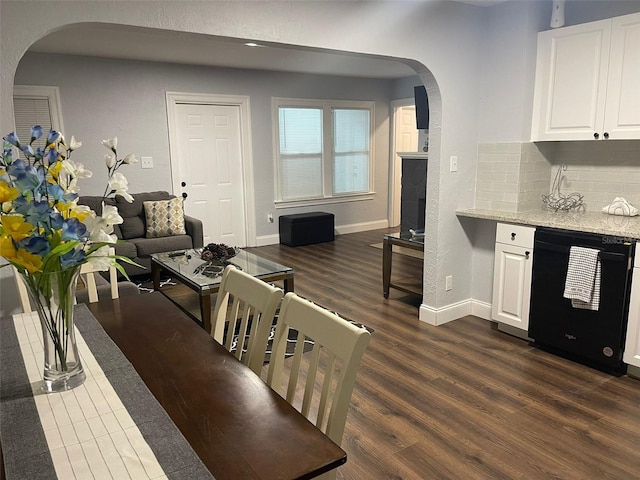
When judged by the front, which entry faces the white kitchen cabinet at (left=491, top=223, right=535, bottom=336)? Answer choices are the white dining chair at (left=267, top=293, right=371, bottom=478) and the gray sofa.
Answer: the gray sofa

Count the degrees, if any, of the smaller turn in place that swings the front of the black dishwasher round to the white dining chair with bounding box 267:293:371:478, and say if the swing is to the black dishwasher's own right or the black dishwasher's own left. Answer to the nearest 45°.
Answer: approximately 45° to the black dishwasher's own left

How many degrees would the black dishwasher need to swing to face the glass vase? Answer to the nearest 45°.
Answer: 0° — it already faces it

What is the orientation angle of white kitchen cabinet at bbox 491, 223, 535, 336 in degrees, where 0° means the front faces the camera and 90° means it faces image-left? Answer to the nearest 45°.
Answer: approximately 45°

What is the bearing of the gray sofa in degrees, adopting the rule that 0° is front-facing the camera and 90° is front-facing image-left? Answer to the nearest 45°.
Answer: approximately 315°

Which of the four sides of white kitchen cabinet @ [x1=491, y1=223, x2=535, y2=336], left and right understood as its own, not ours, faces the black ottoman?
right

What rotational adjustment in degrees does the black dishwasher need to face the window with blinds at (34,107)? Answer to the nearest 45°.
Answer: approximately 45° to its right

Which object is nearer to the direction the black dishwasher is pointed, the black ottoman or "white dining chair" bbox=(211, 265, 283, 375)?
the white dining chair
